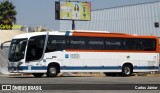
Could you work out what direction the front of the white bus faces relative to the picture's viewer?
facing the viewer and to the left of the viewer
